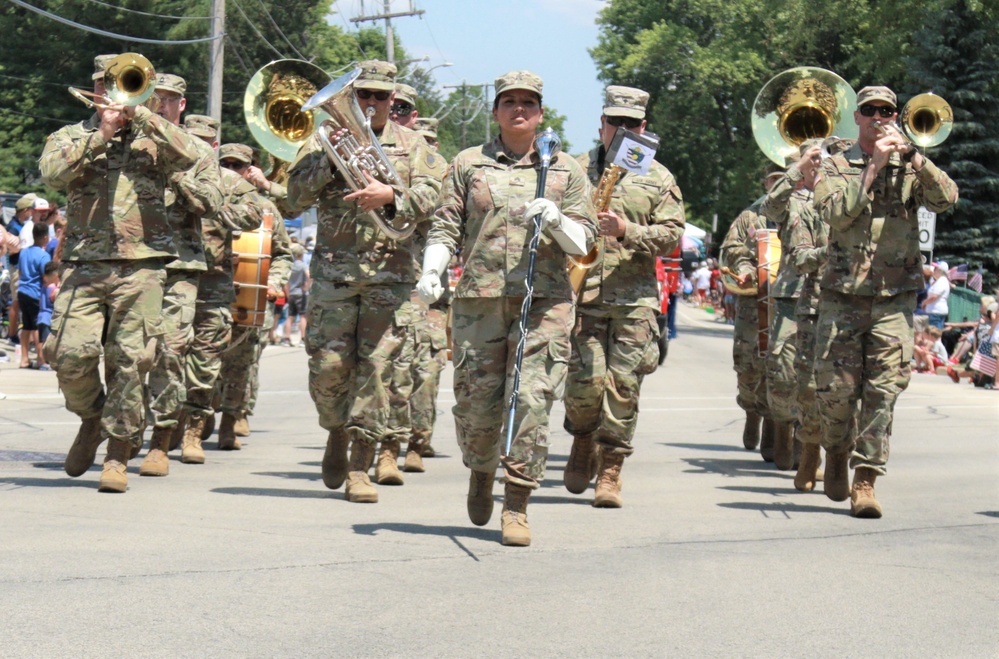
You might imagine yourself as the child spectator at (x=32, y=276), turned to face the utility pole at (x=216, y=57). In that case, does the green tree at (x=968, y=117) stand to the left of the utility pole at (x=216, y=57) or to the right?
right

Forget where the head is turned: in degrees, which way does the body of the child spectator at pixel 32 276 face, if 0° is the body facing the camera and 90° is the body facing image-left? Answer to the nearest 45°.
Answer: approximately 225°

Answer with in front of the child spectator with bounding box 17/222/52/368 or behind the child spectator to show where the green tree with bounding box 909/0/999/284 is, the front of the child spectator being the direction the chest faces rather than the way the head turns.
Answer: in front

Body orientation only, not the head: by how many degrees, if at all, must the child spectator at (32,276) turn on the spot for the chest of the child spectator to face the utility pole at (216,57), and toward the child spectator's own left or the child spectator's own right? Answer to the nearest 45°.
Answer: approximately 45° to the child spectator's own left
